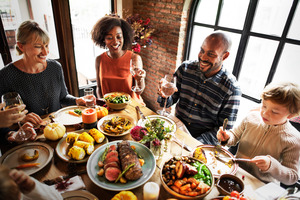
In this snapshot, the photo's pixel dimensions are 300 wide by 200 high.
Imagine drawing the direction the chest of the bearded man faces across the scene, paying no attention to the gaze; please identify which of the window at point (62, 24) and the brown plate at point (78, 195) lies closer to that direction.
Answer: the brown plate

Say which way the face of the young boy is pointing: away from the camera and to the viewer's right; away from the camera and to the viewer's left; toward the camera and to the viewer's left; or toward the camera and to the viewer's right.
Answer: toward the camera and to the viewer's left

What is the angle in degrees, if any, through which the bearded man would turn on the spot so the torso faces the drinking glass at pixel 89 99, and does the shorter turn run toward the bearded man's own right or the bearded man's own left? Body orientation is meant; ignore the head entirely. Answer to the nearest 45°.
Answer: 0° — they already face it

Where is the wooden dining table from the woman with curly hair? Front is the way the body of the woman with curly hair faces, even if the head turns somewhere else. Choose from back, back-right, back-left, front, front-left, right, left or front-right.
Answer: front

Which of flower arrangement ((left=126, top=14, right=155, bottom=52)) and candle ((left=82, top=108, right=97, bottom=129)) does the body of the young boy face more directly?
the candle

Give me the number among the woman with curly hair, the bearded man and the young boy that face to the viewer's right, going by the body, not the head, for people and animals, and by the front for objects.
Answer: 0

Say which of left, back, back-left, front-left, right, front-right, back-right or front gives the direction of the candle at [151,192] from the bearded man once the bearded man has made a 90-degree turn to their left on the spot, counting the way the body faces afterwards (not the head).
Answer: front-right

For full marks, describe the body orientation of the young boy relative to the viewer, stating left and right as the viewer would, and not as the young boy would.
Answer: facing the viewer and to the left of the viewer

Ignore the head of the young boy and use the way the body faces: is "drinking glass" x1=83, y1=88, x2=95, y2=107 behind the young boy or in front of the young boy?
in front

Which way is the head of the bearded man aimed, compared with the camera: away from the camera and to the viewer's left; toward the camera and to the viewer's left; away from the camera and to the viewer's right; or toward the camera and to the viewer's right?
toward the camera and to the viewer's left

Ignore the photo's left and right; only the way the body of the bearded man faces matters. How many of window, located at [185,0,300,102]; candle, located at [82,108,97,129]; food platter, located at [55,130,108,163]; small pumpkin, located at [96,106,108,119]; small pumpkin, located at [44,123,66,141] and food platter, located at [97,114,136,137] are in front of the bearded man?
5

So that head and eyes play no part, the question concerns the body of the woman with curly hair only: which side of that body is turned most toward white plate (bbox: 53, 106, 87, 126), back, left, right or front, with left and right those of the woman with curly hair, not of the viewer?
front

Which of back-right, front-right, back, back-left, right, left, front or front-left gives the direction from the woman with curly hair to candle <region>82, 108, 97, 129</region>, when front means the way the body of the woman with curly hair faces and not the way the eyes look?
front

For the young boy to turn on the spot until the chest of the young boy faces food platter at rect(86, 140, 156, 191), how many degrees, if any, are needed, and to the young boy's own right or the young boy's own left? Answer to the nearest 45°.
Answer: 0° — they already face it

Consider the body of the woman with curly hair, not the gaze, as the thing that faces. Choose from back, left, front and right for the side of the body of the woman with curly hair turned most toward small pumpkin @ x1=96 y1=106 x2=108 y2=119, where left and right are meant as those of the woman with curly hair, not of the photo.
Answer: front

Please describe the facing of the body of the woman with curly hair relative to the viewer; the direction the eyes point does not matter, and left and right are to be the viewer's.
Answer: facing the viewer

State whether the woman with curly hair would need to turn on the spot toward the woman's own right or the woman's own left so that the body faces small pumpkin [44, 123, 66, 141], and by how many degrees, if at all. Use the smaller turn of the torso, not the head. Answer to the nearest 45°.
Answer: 0° — they already face it
